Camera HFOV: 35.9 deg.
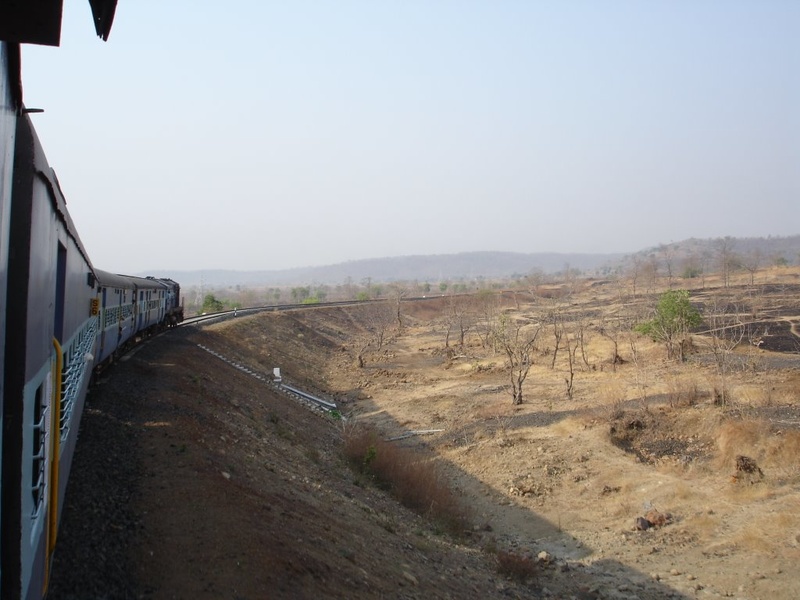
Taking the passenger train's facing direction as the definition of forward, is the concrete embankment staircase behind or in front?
in front

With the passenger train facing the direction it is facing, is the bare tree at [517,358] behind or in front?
in front

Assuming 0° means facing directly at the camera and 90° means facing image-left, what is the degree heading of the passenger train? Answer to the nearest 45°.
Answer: approximately 225°
